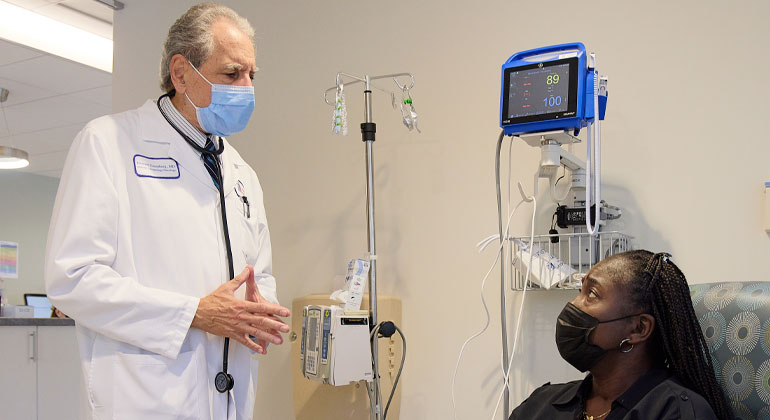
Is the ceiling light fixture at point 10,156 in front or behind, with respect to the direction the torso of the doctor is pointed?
behind

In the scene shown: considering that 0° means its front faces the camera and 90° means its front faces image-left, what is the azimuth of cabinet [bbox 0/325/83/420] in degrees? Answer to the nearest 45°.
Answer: approximately 0°

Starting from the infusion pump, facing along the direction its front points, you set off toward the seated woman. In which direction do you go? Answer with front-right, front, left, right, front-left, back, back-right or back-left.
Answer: left

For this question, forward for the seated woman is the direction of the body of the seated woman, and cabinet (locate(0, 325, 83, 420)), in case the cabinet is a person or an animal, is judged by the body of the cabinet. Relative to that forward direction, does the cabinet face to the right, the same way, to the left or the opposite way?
to the left

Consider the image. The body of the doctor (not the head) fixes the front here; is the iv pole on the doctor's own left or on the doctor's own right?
on the doctor's own left

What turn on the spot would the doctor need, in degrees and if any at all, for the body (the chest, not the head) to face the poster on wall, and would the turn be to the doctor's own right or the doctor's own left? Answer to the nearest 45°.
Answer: approximately 135° to the doctor's own left

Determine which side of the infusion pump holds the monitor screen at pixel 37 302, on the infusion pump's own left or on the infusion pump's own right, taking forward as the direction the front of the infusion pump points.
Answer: on the infusion pump's own right

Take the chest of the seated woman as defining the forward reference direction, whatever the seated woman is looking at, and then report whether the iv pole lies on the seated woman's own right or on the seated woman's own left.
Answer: on the seated woman's own right

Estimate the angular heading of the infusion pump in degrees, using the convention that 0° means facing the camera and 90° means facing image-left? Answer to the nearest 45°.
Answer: approximately 45°

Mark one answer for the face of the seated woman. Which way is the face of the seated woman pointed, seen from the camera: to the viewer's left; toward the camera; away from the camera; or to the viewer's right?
to the viewer's left

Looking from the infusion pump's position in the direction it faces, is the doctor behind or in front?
in front

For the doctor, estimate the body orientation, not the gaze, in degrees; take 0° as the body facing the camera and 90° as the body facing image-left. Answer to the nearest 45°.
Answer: approximately 315°
